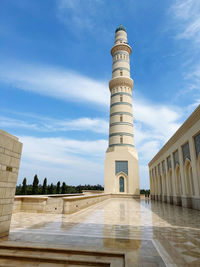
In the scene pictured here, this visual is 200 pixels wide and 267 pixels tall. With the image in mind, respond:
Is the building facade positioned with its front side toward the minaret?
no

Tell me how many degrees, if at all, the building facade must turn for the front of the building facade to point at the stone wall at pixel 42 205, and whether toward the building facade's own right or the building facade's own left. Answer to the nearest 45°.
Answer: approximately 45° to the building facade's own left

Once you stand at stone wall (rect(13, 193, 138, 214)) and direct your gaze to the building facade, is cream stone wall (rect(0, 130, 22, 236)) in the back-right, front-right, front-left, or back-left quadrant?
back-right

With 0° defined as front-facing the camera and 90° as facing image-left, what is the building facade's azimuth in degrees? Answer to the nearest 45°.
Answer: approximately 90°

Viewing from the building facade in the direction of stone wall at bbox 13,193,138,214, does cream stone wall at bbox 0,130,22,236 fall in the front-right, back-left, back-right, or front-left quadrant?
front-left

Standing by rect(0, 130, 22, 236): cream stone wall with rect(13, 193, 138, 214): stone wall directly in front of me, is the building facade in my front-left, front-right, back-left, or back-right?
front-right

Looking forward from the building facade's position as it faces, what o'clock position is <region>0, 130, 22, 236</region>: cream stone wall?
The cream stone wall is roughly at 10 o'clock from the building facade.
